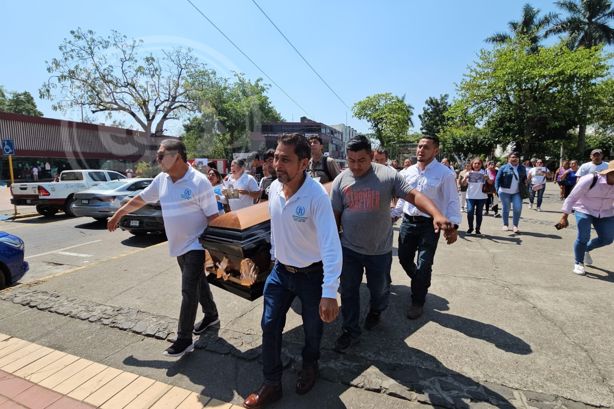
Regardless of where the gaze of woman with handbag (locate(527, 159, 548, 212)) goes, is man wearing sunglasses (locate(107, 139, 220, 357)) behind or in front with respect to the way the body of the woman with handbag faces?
in front

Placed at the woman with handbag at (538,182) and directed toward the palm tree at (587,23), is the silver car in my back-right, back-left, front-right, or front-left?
back-left

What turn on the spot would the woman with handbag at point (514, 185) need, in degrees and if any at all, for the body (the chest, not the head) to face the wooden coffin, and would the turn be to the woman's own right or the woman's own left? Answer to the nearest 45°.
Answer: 0° — they already face it

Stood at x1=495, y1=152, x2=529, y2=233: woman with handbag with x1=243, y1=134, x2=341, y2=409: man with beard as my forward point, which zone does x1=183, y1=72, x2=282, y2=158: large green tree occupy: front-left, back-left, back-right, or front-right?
back-right

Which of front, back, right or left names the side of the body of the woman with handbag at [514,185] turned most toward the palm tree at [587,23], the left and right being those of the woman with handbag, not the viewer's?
back

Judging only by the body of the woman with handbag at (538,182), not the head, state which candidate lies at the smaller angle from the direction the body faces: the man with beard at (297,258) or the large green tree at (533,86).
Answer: the man with beard

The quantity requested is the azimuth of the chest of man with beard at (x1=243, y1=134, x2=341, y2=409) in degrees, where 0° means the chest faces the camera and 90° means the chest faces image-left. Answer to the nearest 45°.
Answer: approximately 45°

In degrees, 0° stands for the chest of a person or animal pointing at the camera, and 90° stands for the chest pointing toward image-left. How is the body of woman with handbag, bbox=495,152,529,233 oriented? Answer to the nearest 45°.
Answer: approximately 0°
